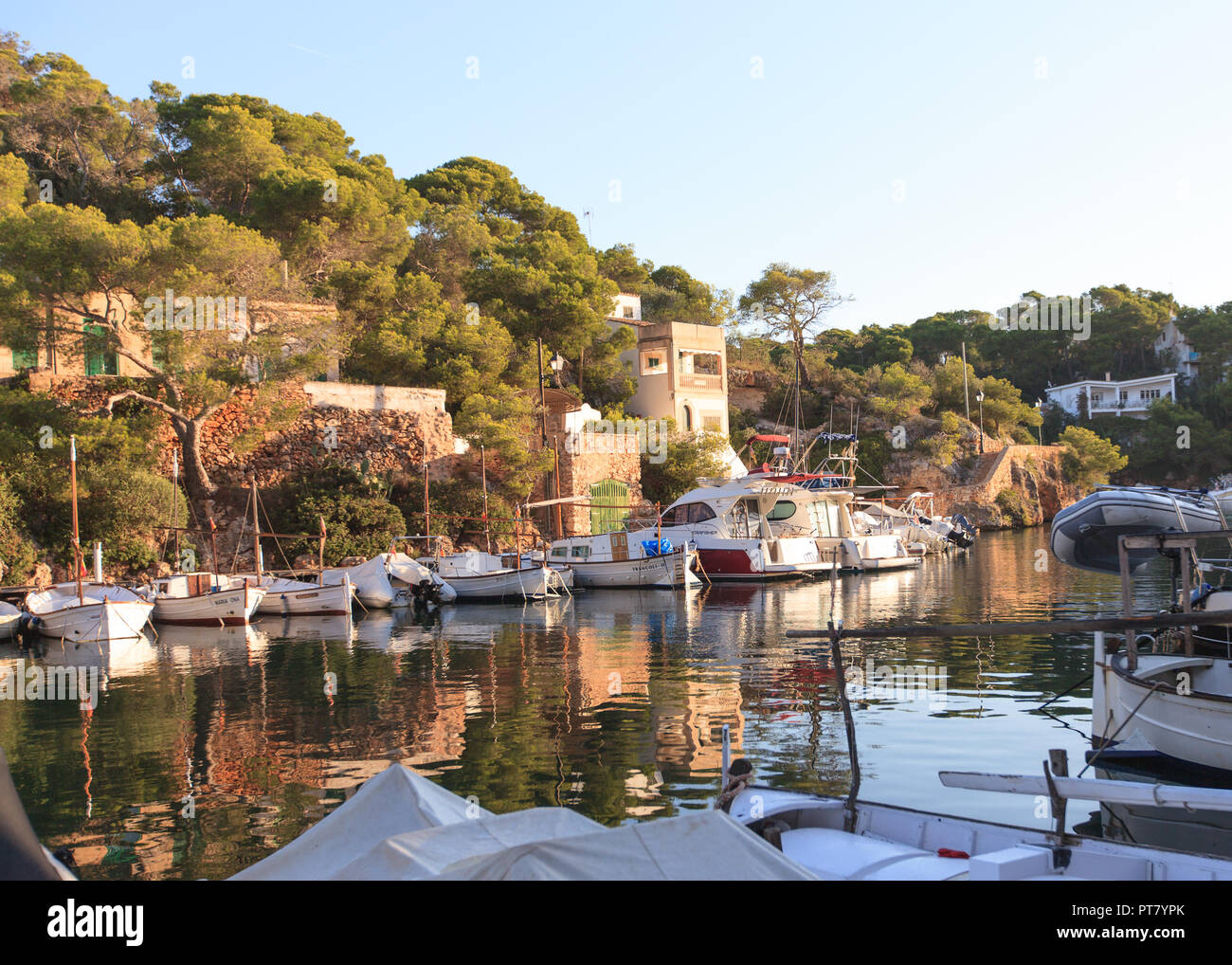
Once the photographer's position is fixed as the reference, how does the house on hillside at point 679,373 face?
facing the viewer and to the right of the viewer

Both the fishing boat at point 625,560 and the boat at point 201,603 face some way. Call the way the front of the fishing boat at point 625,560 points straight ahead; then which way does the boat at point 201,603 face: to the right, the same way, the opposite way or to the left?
the same way

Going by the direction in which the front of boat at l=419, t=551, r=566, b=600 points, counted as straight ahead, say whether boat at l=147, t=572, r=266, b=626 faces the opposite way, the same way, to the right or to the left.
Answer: the same way

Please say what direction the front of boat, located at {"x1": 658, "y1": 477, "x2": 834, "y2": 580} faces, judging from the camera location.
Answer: facing away from the viewer and to the left of the viewer

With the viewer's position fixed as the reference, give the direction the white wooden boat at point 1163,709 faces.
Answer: facing to the left of the viewer

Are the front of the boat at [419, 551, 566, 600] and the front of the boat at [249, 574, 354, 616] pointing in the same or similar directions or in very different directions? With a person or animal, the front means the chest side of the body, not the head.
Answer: same or similar directions

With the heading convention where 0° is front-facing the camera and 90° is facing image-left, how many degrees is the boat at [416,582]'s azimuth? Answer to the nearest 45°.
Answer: approximately 135°
